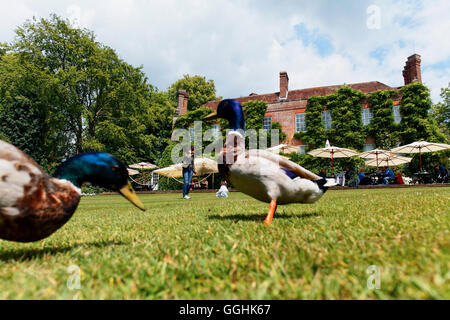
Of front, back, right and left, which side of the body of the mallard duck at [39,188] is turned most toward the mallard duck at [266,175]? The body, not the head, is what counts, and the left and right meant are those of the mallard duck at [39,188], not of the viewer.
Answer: front

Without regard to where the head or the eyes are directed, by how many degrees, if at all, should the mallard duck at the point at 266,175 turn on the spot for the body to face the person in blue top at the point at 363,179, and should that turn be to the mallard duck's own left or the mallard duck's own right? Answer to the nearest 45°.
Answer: approximately 90° to the mallard duck's own right

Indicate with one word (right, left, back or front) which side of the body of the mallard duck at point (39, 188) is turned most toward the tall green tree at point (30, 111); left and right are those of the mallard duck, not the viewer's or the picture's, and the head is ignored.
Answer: left

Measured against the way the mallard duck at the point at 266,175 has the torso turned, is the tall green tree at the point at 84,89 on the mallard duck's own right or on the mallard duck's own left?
on the mallard duck's own right

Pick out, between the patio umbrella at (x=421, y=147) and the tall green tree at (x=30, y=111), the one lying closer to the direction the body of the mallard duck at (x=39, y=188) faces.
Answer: the patio umbrella

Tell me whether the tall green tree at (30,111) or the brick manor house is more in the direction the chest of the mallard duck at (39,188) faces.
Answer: the brick manor house

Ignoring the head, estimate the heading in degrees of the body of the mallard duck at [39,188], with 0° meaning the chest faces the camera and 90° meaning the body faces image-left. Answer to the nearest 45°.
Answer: approximately 270°

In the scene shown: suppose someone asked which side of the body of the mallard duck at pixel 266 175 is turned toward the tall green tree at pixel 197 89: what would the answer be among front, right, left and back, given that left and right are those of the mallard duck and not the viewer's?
right

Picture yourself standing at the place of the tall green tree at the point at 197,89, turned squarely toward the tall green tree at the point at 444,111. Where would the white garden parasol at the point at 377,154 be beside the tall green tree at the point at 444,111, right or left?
right

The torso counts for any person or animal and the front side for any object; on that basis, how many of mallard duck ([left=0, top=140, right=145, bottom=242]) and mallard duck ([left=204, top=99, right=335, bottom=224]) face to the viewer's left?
1

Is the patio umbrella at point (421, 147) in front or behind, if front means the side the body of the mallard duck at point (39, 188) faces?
in front

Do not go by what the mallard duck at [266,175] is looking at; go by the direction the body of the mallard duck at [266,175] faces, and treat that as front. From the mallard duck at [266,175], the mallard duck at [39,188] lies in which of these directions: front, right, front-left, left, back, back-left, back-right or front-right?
front-left

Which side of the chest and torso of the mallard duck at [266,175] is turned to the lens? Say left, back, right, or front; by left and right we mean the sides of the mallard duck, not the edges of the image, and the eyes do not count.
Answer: left
